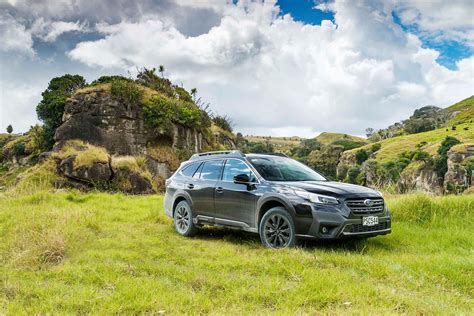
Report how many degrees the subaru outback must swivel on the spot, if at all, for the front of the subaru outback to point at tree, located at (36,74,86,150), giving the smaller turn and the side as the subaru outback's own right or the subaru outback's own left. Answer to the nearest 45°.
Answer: approximately 180°

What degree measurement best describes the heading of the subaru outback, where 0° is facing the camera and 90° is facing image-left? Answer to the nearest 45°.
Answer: approximately 315°

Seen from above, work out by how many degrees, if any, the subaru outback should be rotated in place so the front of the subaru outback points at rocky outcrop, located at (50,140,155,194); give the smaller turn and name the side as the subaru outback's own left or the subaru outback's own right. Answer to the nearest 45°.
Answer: approximately 180°

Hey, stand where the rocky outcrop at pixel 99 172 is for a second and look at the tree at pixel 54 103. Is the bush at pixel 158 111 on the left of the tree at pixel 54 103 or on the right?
right

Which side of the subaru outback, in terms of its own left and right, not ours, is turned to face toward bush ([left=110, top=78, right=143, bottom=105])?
back

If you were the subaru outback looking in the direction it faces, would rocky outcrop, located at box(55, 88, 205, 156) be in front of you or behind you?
behind

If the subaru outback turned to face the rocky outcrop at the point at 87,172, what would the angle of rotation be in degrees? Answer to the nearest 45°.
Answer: approximately 180°

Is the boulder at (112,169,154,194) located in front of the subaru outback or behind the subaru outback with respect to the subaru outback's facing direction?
behind
